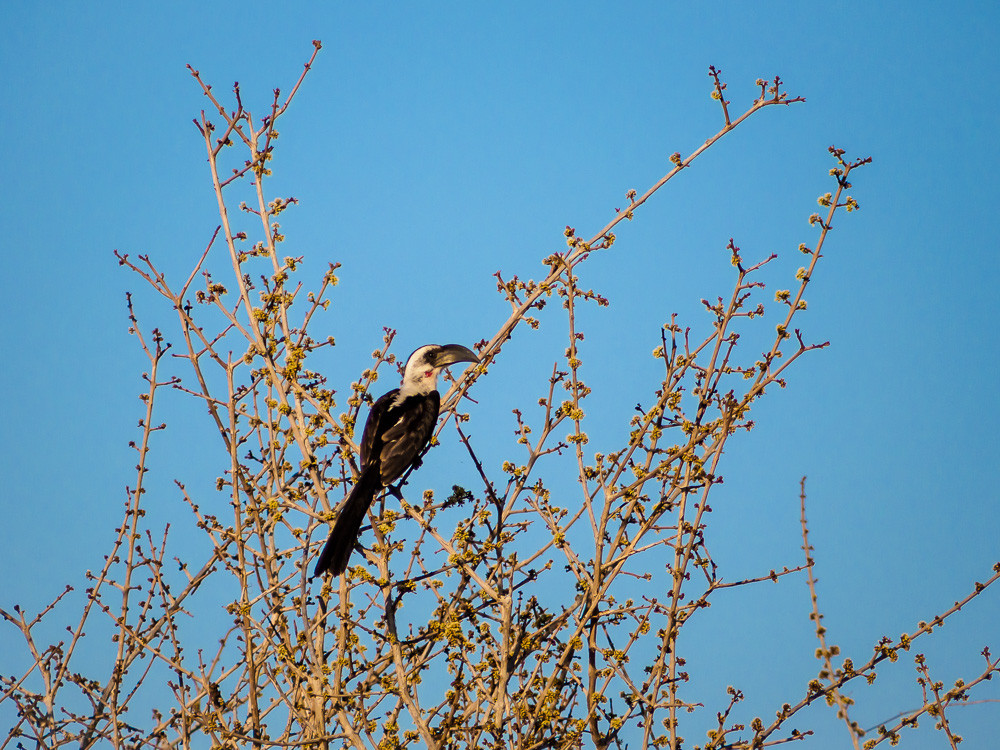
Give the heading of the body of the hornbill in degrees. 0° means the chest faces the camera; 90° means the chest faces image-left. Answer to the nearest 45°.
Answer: approximately 225°
